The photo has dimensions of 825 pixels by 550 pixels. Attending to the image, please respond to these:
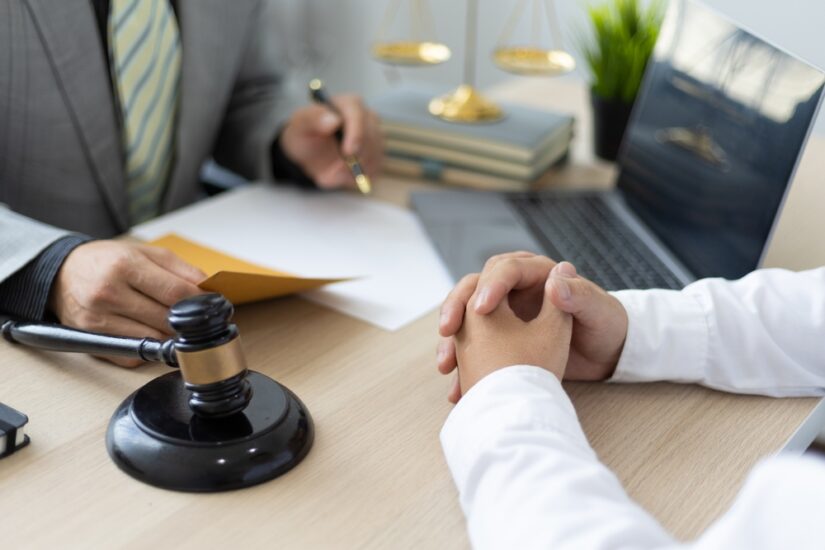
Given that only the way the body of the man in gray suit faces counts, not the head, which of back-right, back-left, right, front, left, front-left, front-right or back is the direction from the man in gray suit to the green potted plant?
front-left

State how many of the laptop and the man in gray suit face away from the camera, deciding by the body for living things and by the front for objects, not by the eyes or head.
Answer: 0

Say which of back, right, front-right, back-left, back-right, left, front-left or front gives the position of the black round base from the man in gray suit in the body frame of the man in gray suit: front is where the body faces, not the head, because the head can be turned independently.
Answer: front-right

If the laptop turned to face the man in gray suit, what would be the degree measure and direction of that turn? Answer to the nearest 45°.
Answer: approximately 45° to its right

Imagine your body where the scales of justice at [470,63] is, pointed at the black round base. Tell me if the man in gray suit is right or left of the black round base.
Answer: right

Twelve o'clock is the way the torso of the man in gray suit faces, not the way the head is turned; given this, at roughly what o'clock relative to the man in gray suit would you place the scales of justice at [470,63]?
The scales of justice is roughly at 10 o'clock from the man in gray suit.

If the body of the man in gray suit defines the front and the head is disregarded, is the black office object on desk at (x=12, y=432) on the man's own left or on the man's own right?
on the man's own right

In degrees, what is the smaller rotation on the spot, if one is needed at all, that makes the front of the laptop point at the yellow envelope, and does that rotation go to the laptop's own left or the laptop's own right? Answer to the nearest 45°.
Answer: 0° — it already faces it

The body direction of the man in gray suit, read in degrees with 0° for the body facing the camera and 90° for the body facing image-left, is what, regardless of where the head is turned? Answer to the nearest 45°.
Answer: approximately 315°
